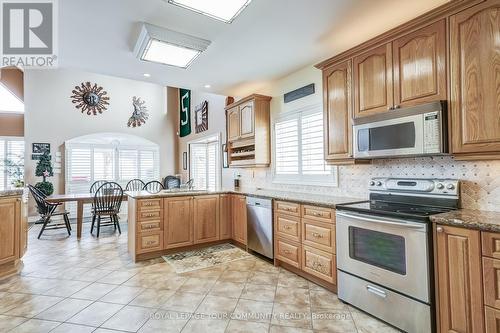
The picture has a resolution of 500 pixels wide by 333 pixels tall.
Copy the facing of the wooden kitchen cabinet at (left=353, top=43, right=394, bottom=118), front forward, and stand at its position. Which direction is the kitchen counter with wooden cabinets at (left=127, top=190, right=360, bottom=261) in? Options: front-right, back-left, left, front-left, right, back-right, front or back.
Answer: front-right

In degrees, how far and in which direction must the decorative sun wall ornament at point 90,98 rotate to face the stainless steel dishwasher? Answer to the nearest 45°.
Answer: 0° — it already faces it

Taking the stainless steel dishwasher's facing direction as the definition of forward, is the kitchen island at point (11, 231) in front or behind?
in front

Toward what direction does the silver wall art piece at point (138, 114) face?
toward the camera

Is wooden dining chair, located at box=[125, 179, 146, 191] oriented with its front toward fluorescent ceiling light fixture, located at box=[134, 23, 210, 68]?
yes

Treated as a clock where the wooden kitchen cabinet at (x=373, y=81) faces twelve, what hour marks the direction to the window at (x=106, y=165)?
The window is roughly at 2 o'clock from the wooden kitchen cabinet.

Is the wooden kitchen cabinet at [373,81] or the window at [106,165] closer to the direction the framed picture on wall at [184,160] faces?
the wooden kitchen cabinet

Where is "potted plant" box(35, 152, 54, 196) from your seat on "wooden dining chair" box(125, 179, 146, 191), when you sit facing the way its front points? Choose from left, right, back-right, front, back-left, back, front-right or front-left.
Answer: right

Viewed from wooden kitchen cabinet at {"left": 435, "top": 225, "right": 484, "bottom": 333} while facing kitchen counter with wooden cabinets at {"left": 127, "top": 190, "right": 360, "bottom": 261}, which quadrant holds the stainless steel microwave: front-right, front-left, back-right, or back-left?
front-right

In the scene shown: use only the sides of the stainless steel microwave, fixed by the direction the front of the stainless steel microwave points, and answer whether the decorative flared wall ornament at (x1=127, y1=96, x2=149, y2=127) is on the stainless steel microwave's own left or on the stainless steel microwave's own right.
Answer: on the stainless steel microwave's own right

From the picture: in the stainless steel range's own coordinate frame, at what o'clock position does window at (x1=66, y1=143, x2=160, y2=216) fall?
The window is roughly at 2 o'clock from the stainless steel range.

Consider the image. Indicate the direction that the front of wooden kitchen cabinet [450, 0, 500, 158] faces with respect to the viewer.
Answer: facing the viewer

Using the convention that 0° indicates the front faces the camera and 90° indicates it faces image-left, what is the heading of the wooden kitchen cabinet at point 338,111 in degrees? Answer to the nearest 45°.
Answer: approximately 45°
